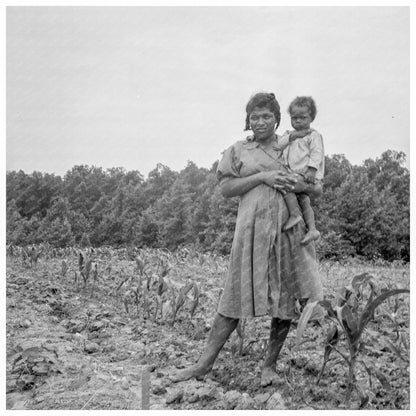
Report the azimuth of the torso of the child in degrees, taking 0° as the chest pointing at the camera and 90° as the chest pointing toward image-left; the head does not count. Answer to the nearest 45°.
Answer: approximately 45°
